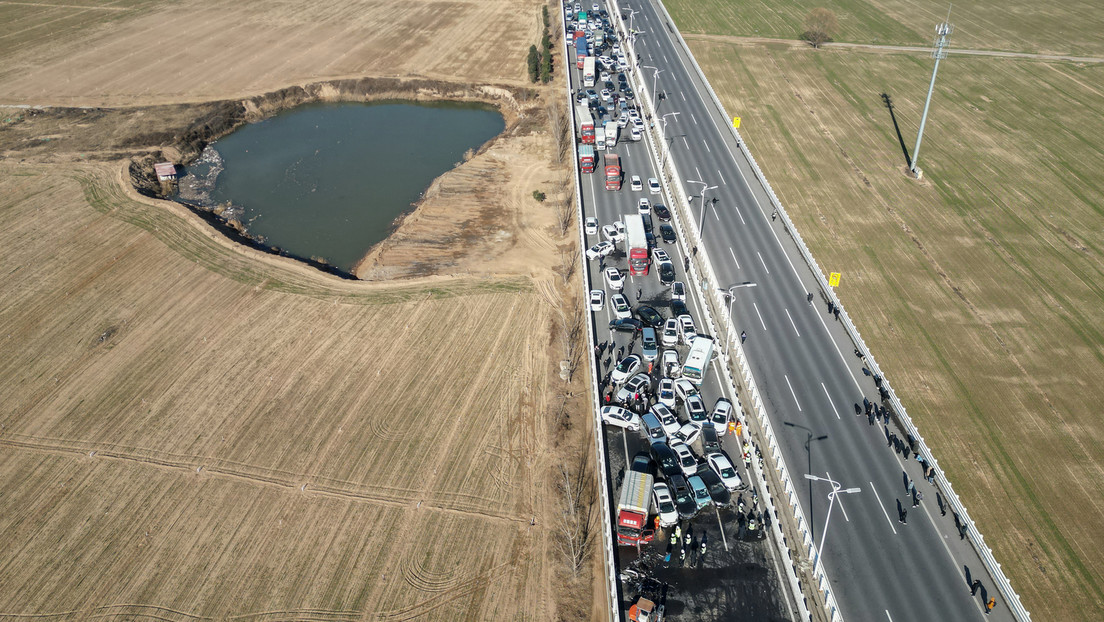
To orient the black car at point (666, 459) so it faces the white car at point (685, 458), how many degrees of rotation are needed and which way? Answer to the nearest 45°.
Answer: approximately 45° to its left

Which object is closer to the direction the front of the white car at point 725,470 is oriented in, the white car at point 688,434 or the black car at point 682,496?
the black car

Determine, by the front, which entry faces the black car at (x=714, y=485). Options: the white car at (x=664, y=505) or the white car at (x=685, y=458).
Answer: the white car at (x=685, y=458)

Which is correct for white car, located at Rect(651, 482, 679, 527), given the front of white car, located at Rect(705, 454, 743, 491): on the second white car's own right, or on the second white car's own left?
on the second white car's own right

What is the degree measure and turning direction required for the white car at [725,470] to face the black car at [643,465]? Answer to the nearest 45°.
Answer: approximately 135° to its right

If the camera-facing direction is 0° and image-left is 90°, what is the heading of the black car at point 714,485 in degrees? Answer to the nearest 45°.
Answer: approximately 315°

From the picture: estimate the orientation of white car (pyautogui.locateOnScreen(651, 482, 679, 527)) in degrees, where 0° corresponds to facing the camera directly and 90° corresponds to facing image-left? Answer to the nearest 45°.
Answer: approximately 0°

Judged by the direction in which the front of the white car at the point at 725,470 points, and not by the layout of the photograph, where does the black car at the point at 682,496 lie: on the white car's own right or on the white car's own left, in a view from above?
on the white car's own right

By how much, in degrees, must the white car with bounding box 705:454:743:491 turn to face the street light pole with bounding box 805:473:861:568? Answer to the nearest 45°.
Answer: approximately 45° to its left

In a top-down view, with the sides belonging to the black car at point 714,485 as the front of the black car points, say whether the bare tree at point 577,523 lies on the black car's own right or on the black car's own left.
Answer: on the black car's own right

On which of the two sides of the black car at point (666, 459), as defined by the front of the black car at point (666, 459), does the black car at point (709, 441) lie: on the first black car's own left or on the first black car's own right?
on the first black car's own left

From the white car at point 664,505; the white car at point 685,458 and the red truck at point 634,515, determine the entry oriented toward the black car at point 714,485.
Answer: the white car at point 685,458
